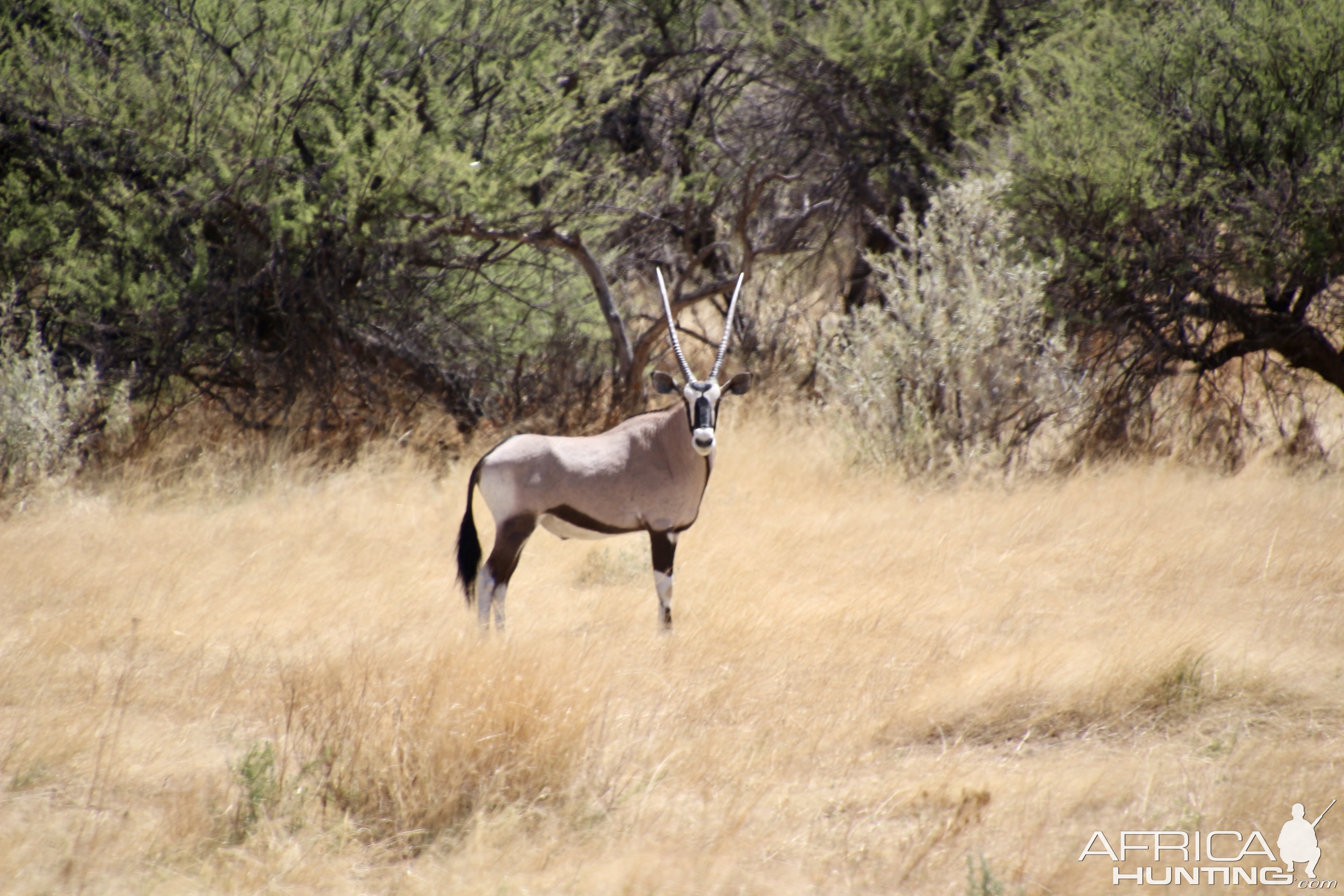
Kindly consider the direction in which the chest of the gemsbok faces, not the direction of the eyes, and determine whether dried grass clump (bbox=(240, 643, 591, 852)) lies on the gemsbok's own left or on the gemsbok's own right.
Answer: on the gemsbok's own right

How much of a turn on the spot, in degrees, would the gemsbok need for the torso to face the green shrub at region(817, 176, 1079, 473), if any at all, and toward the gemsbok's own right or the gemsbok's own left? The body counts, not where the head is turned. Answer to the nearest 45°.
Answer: approximately 45° to the gemsbok's own left

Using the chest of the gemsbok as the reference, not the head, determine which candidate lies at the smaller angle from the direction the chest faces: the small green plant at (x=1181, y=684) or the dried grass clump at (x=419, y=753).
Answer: the small green plant

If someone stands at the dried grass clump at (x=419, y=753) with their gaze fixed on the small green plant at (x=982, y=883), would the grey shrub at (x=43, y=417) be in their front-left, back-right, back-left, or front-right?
back-left

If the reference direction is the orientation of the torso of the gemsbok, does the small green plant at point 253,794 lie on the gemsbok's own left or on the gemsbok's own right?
on the gemsbok's own right

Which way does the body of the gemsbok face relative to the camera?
to the viewer's right

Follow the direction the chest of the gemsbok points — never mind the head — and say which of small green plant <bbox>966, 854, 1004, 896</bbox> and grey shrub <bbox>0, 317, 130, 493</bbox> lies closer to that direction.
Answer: the small green plant

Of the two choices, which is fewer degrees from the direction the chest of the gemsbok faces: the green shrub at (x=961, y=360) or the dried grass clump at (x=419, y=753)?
the green shrub

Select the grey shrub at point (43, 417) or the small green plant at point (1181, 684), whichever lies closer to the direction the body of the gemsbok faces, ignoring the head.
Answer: the small green plant

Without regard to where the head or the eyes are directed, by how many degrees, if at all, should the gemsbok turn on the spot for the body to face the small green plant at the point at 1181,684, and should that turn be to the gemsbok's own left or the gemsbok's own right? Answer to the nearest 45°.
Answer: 0° — it already faces it
